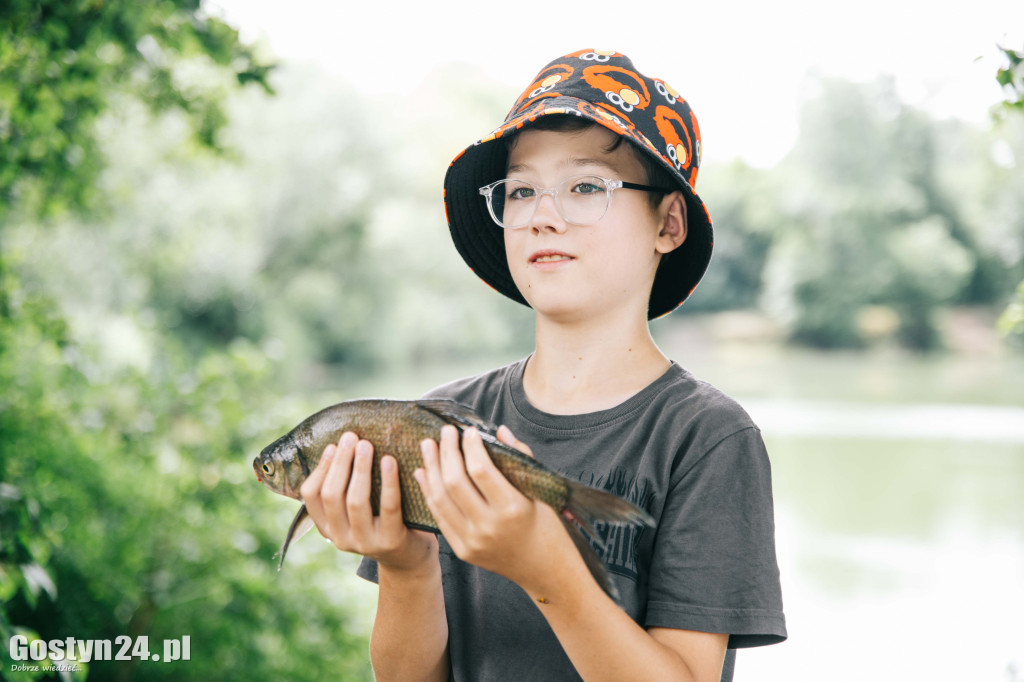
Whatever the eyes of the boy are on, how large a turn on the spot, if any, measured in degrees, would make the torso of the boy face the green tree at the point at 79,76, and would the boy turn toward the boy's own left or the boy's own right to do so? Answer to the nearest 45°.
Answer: approximately 90° to the boy's own right

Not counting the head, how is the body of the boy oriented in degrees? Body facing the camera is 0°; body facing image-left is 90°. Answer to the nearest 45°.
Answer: approximately 45°

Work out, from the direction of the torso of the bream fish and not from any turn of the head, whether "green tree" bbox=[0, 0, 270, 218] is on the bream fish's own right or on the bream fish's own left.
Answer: on the bream fish's own right

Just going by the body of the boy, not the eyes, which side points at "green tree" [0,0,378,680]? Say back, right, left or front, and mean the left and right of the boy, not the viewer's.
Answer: right

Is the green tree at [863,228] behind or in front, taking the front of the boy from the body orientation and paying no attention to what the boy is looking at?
behind

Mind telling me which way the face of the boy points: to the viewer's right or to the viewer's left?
to the viewer's left

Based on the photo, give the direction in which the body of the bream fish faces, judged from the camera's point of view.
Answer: to the viewer's left
